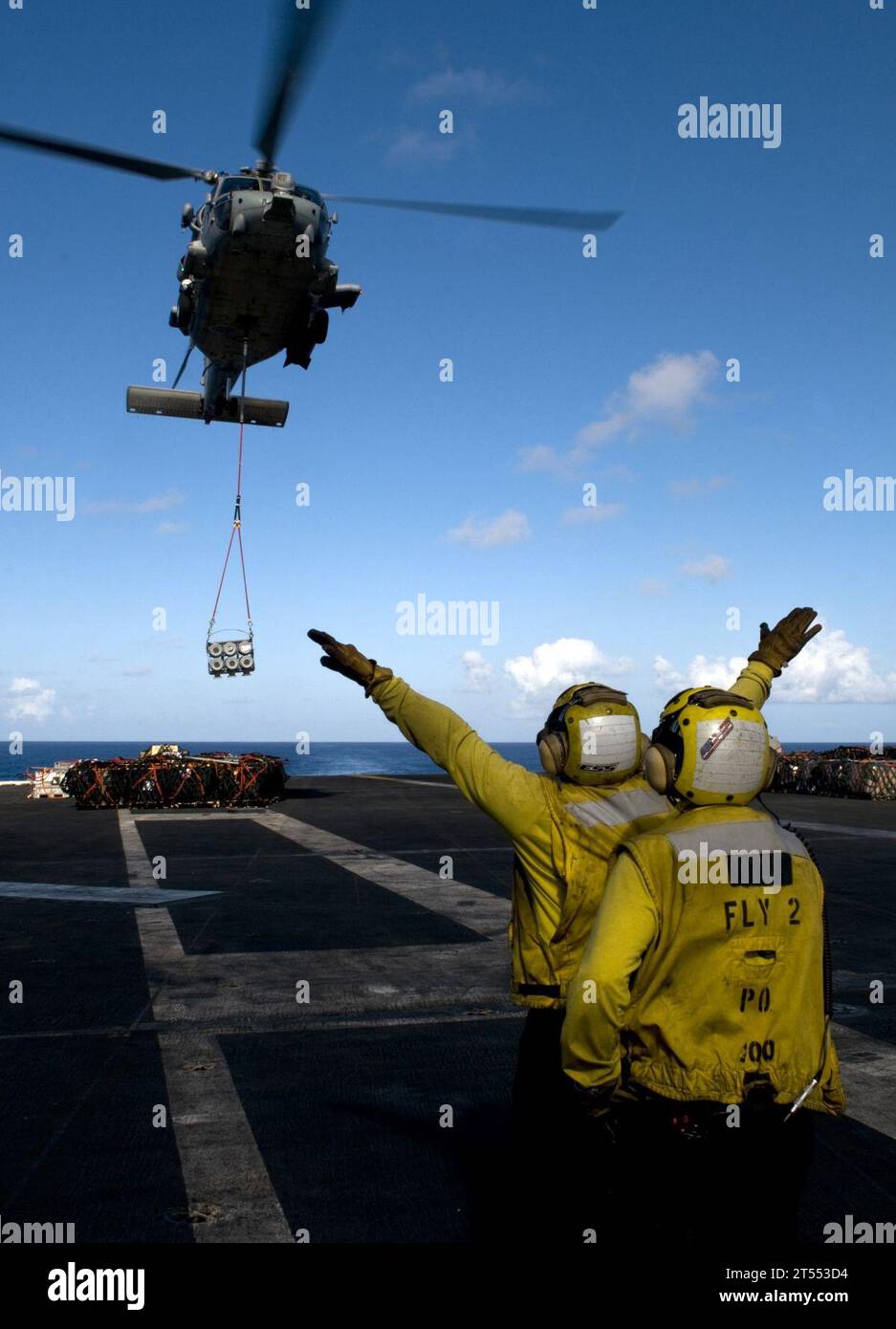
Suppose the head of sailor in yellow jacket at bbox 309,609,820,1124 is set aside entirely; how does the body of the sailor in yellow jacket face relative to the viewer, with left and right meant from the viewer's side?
facing away from the viewer and to the left of the viewer

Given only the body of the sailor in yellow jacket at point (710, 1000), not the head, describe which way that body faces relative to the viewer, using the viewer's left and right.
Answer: facing away from the viewer and to the left of the viewer

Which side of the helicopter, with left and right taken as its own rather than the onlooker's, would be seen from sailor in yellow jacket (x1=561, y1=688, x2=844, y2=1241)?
front

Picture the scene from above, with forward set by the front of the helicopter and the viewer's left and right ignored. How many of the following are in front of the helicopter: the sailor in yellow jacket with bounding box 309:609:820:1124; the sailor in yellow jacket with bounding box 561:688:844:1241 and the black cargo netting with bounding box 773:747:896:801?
2

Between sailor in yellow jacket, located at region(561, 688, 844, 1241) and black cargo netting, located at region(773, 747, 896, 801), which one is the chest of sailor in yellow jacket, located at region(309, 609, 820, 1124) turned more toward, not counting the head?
the black cargo netting

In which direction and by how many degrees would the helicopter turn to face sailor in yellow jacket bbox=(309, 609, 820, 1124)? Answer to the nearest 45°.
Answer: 0° — it already faces them

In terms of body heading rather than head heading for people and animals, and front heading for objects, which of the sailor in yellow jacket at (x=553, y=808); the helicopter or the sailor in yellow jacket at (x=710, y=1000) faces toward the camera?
the helicopter

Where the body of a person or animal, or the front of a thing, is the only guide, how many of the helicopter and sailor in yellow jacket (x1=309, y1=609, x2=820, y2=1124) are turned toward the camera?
1

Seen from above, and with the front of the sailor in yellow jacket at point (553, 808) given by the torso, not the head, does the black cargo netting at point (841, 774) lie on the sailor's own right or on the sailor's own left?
on the sailor's own right

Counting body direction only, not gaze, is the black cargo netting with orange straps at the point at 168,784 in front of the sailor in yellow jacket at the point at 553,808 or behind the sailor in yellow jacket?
in front

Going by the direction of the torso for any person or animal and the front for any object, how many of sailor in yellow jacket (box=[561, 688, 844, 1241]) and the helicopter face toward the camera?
1

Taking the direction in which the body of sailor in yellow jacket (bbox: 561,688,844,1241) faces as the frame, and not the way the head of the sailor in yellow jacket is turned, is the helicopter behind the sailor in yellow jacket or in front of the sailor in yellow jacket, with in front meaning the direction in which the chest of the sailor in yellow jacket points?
in front

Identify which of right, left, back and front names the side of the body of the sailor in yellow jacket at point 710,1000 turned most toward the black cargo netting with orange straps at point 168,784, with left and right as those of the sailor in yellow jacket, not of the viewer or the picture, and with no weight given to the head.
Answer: front

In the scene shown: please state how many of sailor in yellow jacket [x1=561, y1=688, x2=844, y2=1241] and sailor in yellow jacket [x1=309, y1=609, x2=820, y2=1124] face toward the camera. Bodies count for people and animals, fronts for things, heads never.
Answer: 0

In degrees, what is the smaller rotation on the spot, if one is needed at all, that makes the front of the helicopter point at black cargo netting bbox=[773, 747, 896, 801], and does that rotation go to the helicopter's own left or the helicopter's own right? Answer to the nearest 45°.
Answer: approximately 135° to the helicopter's own left

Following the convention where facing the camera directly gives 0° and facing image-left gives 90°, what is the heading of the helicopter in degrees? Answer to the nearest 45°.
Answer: approximately 0°

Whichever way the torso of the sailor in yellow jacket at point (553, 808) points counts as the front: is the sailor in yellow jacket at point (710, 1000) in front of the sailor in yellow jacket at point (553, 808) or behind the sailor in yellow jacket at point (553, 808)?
behind

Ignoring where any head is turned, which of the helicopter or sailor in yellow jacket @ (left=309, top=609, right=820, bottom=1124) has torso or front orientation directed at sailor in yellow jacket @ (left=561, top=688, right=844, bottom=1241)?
the helicopter
